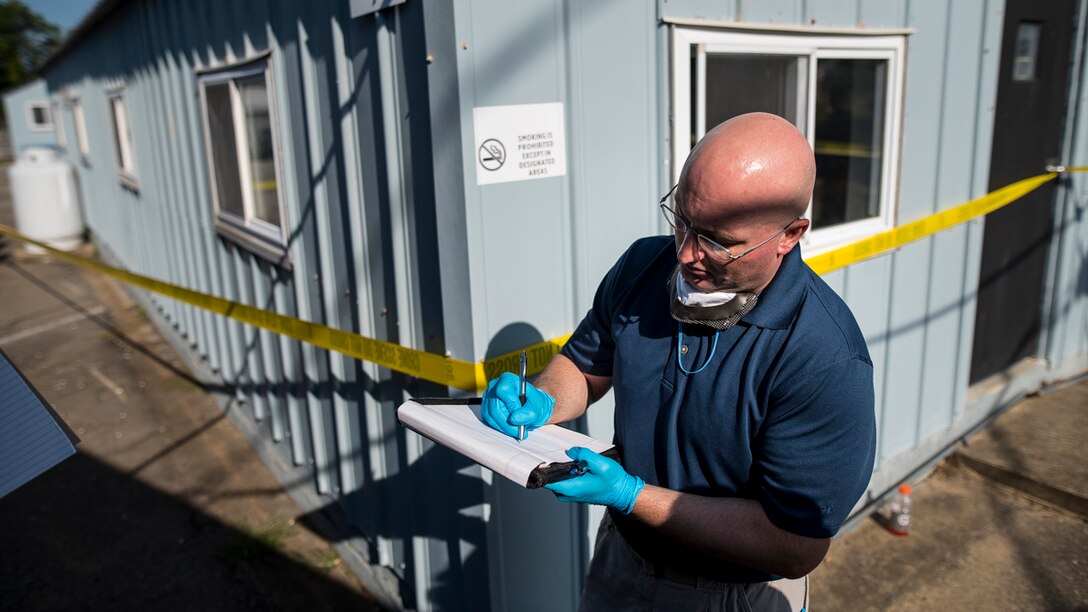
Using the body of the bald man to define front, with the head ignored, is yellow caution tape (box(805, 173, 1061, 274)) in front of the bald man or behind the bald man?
behind

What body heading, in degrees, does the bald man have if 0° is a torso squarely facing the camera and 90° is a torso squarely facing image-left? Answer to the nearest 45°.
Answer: approximately 45°

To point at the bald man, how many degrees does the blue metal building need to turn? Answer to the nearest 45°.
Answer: approximately 45° to its right

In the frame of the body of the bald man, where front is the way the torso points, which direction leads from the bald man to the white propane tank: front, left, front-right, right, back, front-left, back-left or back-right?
right
